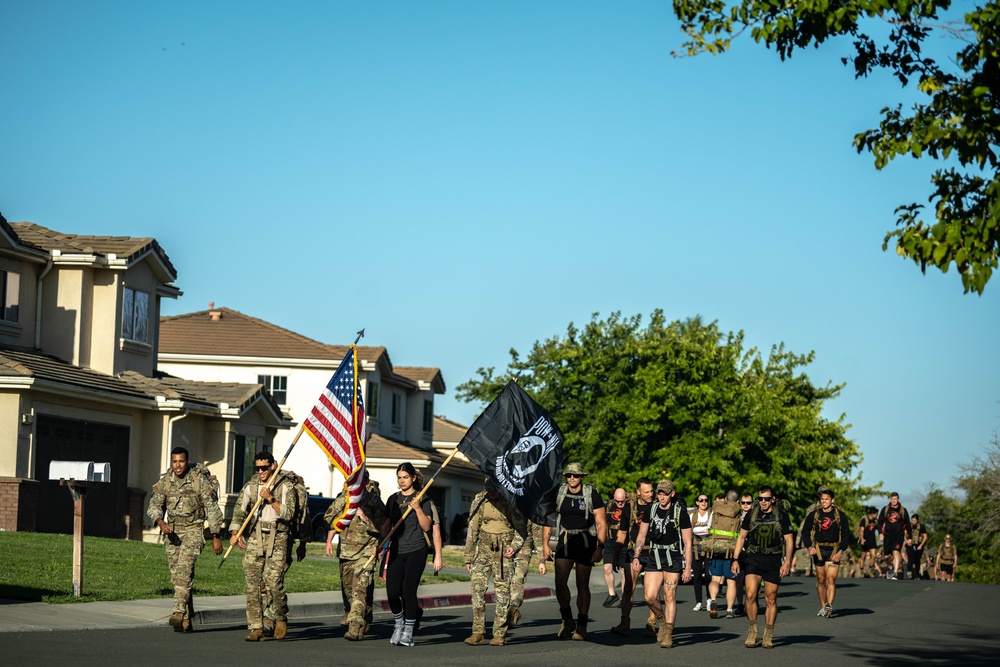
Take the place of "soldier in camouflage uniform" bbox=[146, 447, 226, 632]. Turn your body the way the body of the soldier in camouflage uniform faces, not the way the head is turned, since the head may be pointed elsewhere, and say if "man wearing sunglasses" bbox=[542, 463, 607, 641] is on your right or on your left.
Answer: on your left

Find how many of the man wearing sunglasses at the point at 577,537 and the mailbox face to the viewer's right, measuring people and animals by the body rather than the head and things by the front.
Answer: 1

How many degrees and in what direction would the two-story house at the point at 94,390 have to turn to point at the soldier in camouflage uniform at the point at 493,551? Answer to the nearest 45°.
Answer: approximately 45° to its right

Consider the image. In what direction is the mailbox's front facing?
to the viewer's right

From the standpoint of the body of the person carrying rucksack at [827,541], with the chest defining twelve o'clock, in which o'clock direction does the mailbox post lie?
The mailbox post is roughly at 2 o'clock from the person carrying rucksack.

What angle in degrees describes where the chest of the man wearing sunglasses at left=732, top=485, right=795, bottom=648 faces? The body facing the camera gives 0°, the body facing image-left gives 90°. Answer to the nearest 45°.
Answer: approximately 0°

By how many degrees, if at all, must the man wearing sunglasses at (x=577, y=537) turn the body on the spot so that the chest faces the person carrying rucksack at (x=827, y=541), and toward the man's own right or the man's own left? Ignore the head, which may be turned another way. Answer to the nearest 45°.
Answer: approximately 135° to the man's own left

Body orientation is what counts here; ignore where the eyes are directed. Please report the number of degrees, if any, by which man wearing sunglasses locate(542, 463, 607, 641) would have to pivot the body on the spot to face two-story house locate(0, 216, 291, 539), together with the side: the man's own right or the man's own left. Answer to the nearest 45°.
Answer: approximately 135° to the man's own right
